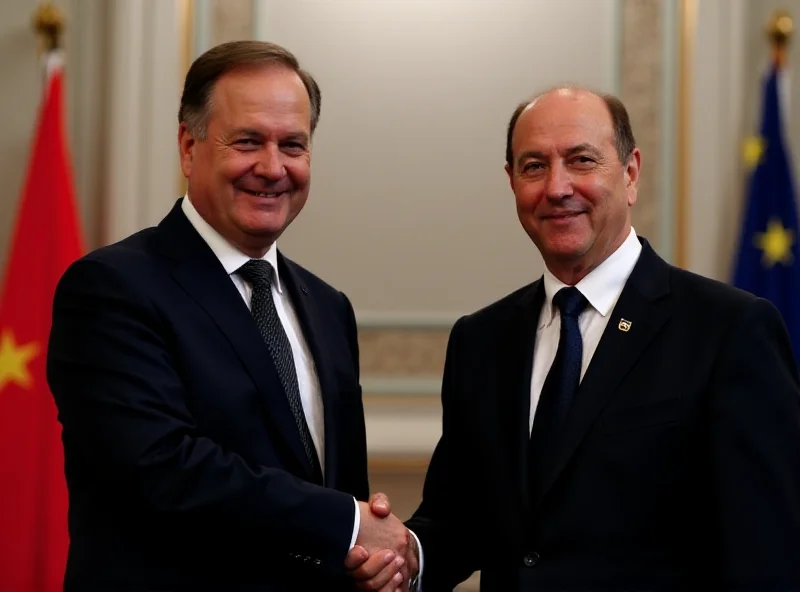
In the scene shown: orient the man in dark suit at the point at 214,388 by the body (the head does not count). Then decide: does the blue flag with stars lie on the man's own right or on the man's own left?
on the man's own left

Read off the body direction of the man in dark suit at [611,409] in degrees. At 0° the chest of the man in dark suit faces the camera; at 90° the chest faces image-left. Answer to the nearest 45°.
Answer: approximately 45°

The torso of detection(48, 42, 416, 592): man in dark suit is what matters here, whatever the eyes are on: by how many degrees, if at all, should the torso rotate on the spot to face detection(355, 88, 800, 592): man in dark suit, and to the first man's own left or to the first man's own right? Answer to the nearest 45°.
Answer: approximately 45° to the first man's own left

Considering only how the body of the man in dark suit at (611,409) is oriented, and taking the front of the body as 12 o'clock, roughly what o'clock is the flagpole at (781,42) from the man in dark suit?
The flagpole is roughly at 5 o'clock from the man in dark suit.

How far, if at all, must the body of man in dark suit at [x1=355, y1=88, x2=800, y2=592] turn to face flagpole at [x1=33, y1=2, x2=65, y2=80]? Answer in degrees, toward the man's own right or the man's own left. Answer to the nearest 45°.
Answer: approximately 90° to the man's own right

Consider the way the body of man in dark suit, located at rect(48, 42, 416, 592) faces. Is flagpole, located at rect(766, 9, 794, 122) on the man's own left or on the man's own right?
on the man's own left

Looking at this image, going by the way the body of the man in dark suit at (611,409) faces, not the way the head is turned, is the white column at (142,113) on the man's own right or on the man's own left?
on the man's own right

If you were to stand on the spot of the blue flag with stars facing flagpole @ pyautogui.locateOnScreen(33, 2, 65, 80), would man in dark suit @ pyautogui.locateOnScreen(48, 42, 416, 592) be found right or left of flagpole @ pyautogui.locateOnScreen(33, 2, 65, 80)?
left

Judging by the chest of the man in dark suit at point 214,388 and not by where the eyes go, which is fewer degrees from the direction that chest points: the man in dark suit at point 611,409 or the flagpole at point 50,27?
the man in dark suit

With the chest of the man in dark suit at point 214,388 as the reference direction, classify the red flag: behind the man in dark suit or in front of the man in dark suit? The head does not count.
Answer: behind
